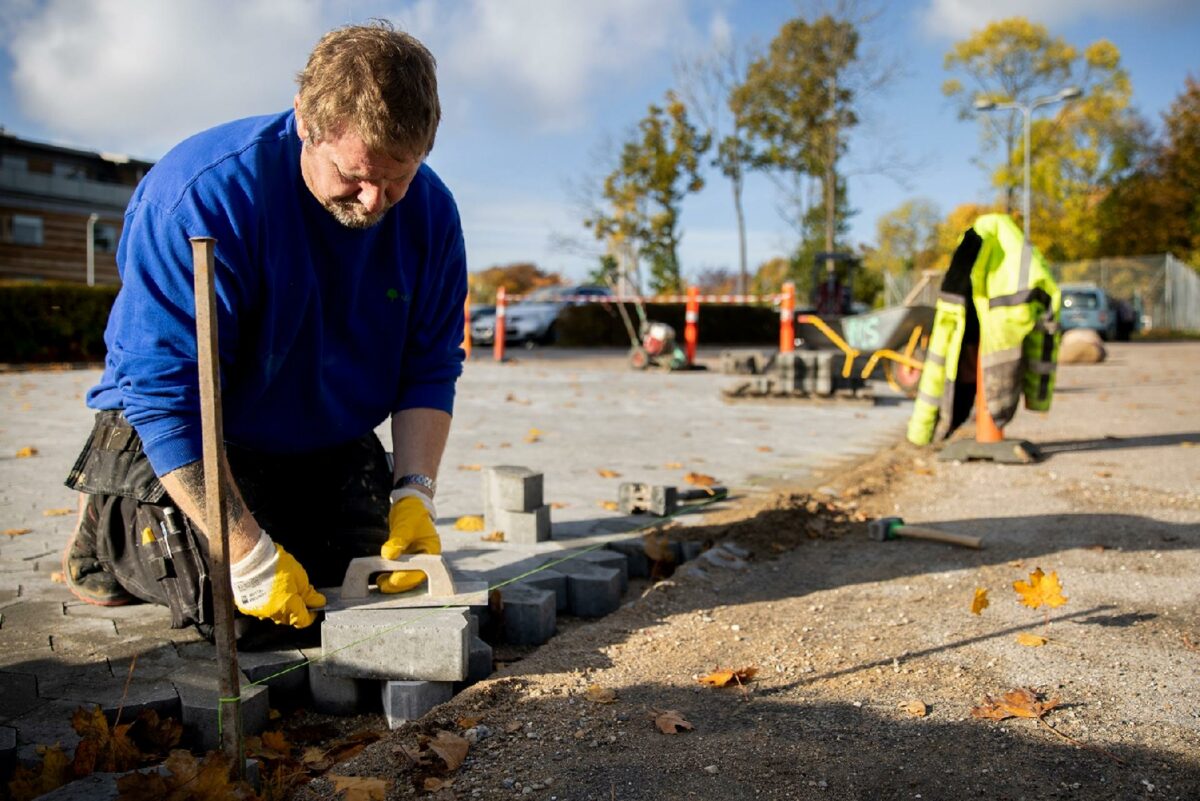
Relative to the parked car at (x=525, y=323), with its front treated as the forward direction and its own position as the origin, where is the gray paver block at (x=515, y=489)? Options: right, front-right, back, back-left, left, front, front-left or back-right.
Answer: front-left

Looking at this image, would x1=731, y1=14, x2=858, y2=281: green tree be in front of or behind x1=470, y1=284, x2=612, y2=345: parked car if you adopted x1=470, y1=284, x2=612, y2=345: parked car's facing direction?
behind

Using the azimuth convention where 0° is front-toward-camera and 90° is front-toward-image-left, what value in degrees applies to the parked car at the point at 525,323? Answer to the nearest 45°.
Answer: approximately 45°

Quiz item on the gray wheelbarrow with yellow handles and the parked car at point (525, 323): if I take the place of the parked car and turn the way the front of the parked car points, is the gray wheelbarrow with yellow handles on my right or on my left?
on my left

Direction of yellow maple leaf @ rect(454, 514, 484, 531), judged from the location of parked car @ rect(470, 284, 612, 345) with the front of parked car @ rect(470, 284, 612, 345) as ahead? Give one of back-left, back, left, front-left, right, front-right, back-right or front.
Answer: front-left

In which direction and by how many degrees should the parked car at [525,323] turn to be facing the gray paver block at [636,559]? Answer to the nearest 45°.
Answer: approximately 45° to its left

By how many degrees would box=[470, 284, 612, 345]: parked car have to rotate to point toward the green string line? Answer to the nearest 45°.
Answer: approximately 45° to its left

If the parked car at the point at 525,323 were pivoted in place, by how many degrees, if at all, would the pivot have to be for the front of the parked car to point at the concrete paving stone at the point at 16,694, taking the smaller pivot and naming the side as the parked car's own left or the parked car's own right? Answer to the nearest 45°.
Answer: approximately 45° to the parked car's own left

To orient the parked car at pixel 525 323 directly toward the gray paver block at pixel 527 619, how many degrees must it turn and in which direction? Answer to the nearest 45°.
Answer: approximately 45° to its left

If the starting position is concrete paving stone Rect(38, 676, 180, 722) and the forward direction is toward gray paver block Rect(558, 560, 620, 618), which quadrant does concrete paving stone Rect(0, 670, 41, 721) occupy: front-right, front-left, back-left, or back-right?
back-left
